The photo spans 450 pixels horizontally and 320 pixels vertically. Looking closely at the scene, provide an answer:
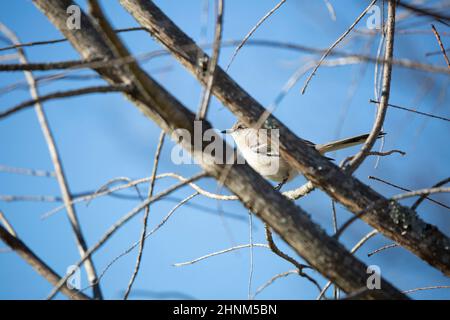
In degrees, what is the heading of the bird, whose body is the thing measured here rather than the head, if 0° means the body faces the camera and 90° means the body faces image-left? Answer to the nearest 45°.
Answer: approximately 90°

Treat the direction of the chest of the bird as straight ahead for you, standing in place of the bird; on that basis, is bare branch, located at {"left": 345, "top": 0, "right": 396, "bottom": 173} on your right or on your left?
on your left
